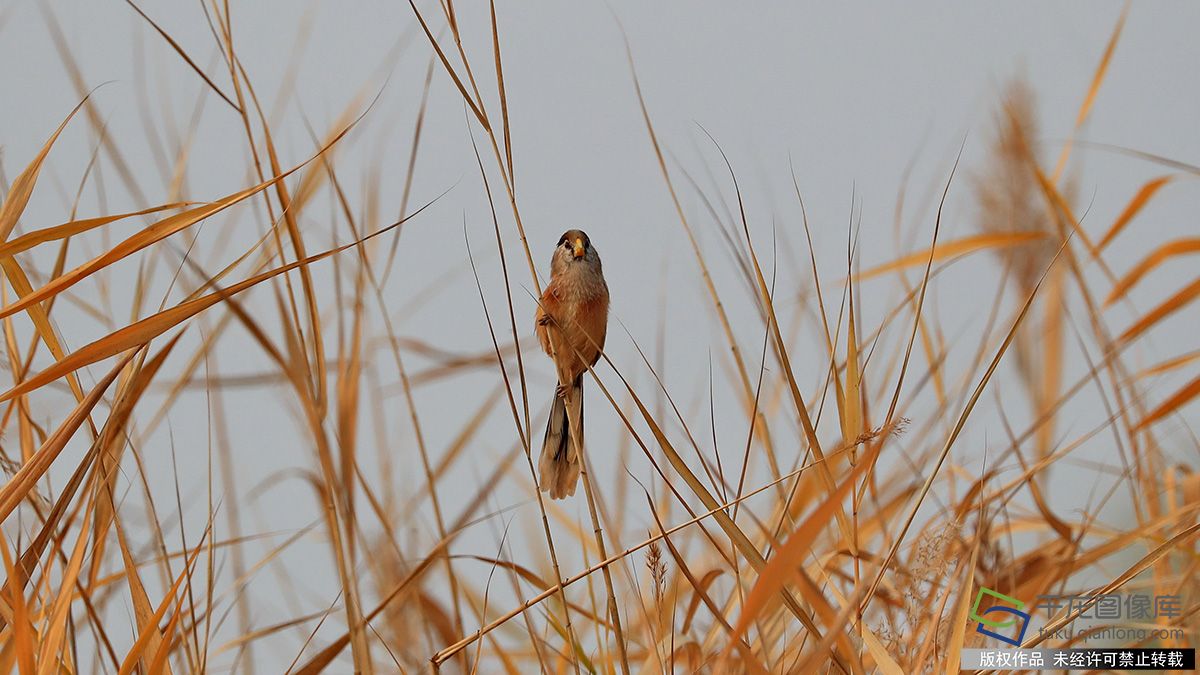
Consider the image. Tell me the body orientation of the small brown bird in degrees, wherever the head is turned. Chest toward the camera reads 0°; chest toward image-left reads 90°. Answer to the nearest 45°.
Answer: approximately 0°

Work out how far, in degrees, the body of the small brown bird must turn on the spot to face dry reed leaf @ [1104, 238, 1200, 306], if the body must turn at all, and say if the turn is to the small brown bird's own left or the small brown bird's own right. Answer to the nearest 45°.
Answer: approximately 90° to the small brown bird's own left
